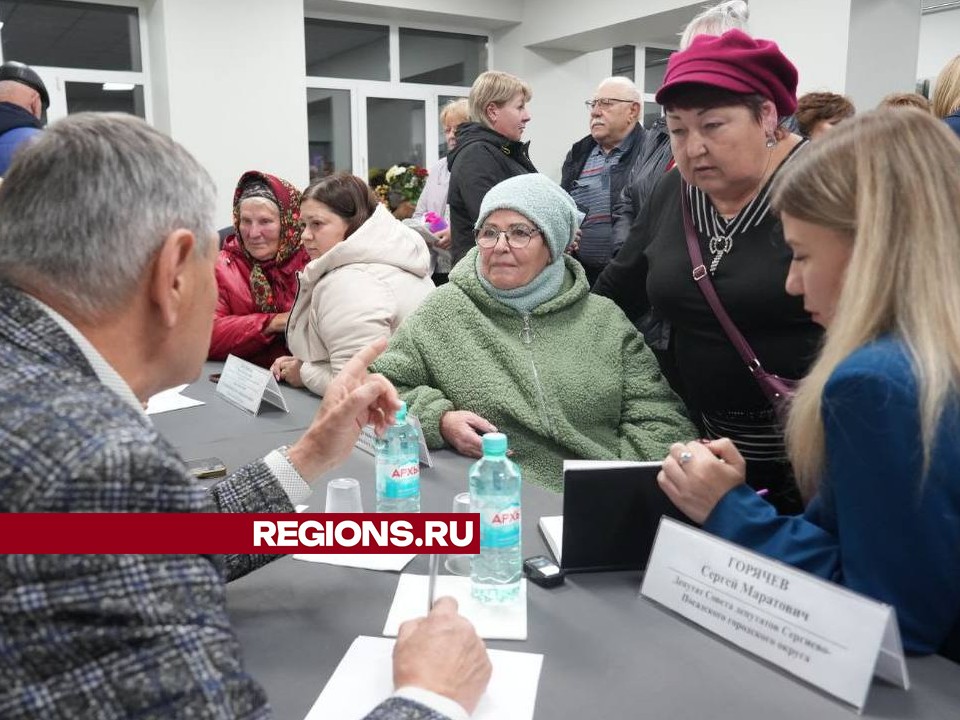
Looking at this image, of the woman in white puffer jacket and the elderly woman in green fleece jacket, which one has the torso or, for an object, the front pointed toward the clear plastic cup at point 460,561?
the elderly woman in green fleece jacket

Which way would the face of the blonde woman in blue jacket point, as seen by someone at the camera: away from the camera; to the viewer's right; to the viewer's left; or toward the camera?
to the viewer's left

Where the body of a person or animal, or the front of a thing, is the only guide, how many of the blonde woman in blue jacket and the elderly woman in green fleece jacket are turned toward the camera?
1

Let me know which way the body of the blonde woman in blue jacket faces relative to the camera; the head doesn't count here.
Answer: to the viewer's left

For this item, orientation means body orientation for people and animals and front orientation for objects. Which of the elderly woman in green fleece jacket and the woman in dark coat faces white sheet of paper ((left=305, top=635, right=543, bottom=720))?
the elderly woman in green fleece jacket

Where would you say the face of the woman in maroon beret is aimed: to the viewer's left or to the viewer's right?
to the viewer's left

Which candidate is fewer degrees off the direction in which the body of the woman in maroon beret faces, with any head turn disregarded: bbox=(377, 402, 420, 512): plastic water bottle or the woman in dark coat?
the plastic water bottle
